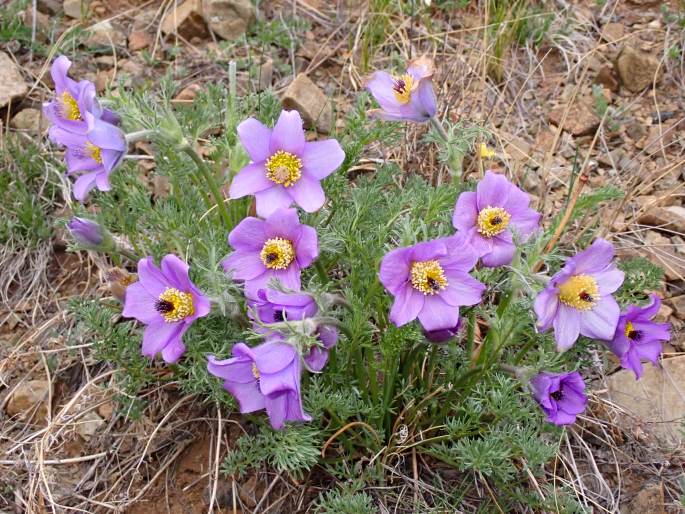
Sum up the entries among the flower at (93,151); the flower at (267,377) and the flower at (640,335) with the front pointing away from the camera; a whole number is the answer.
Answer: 0

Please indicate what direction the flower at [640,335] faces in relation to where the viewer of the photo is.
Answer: facing the viewer and to the left of the viewer

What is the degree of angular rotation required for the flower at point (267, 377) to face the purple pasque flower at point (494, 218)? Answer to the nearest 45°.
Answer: approximately 180°

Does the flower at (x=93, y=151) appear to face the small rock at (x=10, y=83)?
no

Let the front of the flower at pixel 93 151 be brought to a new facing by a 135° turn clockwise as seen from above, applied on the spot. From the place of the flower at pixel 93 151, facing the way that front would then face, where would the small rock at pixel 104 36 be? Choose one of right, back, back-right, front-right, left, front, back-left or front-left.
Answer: front

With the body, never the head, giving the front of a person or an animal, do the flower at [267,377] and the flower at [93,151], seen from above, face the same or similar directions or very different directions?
same or similar directions

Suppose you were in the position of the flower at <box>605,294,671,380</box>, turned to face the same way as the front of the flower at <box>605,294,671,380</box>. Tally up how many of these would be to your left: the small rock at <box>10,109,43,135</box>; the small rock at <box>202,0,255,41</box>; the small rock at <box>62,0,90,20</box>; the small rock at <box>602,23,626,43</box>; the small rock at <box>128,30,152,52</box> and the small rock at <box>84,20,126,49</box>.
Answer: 0

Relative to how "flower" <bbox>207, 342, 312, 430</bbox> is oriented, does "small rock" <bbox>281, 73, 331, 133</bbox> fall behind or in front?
behind

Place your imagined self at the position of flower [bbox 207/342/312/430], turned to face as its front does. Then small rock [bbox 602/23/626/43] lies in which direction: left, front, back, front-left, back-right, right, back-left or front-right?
back

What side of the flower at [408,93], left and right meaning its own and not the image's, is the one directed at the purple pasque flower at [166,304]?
front

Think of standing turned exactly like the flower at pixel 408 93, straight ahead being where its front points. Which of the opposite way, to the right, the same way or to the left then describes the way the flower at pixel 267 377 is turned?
the same way

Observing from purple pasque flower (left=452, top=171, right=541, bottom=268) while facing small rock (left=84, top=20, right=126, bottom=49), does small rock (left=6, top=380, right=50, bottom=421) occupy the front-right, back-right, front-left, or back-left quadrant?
front-left

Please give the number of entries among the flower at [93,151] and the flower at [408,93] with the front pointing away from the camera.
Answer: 0

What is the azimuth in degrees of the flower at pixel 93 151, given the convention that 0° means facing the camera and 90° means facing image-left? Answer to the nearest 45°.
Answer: approximately 45°

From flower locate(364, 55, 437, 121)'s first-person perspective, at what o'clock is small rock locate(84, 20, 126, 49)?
The small rock is roughly at 3 o'clock from the flower.

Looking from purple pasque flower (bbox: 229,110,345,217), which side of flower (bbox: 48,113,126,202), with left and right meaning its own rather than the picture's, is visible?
left
